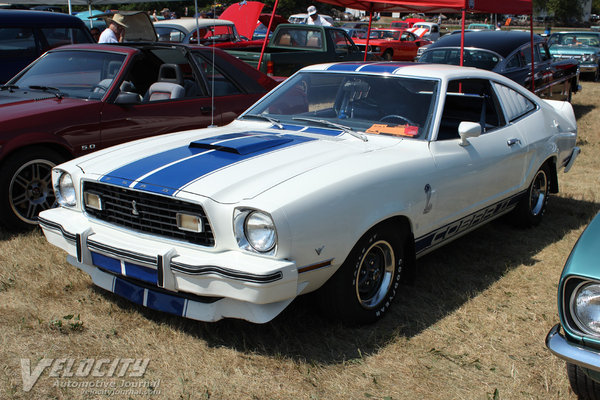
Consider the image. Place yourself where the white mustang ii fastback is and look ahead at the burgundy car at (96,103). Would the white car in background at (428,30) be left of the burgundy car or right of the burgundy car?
right

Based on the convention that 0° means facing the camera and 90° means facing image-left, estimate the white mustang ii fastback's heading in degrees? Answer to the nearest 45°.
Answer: approximately 45°

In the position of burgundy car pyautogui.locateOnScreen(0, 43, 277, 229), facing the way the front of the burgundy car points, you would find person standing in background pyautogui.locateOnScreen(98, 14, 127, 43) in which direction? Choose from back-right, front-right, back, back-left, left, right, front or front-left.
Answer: back-right

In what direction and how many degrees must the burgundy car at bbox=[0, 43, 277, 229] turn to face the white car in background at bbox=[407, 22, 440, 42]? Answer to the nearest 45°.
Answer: approximately 180°

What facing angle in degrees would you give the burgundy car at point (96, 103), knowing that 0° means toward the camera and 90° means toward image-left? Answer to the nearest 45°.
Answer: approximately 45°

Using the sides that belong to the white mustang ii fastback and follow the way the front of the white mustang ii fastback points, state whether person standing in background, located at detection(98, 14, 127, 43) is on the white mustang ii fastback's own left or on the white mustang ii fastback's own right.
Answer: on the white mustang ii fastback's own right
